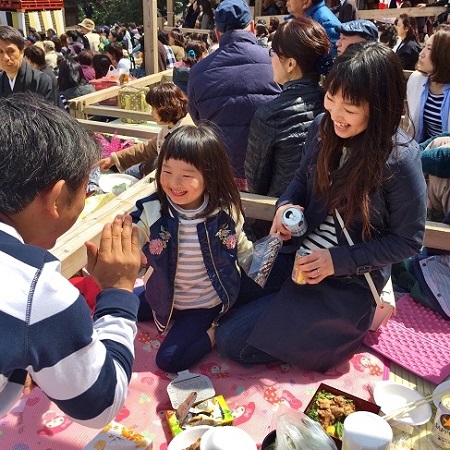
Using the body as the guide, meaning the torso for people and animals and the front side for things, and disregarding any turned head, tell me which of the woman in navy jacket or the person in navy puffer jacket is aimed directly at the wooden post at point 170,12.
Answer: the person in navy puffer jacket

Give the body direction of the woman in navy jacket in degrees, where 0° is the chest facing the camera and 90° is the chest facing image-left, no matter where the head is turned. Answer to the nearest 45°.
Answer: approximately 45°

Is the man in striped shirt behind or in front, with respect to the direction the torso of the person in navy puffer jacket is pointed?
behind

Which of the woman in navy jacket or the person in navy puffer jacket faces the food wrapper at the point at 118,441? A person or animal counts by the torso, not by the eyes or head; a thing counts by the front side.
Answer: the woman in navy jacket

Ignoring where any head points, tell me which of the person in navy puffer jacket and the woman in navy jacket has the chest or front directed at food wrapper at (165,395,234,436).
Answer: the woman in navy jacket

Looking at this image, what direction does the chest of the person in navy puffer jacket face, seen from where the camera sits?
away from the camera

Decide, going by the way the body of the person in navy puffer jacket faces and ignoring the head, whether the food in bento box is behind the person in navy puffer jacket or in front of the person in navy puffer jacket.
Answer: behind

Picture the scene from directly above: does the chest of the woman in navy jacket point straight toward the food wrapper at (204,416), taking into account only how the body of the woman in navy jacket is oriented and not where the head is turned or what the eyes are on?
yes

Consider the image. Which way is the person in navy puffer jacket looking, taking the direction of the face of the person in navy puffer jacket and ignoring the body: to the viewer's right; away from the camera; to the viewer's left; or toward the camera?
away from the camera

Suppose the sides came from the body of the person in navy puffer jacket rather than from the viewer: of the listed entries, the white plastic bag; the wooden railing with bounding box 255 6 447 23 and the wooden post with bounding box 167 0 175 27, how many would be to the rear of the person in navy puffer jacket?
1

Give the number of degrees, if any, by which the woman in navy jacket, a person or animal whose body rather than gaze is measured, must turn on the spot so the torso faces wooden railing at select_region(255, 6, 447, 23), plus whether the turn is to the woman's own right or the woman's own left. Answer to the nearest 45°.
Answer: approximately 135° to the woman's own right

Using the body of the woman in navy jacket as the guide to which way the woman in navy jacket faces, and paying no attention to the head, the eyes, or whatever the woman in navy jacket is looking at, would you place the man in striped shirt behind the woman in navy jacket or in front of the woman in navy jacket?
in front

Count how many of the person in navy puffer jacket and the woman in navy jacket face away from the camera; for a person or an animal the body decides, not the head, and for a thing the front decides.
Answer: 1

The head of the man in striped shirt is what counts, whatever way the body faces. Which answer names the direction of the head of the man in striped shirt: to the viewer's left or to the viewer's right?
to the viewer's right

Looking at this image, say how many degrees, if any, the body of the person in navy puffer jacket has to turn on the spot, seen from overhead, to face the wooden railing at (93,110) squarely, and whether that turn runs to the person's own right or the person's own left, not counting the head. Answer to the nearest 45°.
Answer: approximately 45° to the person's own left

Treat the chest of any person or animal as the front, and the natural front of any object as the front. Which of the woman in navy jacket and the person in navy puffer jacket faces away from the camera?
the person in navy puffer jacket

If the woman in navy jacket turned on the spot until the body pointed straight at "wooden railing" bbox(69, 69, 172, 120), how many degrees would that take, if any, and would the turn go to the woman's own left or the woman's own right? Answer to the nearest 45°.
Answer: approximately 90° to the woman's own right
